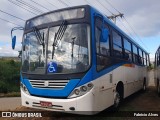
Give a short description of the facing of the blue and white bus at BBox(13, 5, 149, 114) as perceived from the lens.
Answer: facing the viewer and to the left of the viewer
